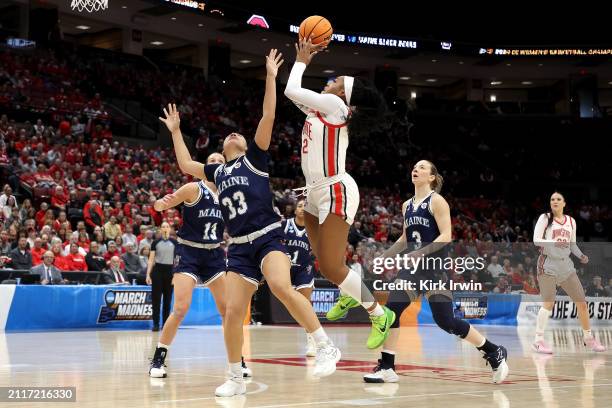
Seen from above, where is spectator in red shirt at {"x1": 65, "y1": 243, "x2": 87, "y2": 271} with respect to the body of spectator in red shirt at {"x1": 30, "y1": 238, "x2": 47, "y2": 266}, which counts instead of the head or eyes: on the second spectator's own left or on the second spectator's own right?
on the second spectator's own left

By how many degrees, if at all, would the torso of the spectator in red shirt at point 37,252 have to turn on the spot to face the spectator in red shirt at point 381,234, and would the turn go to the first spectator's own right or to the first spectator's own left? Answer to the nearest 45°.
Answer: approximately 135° to the first spectator's own left

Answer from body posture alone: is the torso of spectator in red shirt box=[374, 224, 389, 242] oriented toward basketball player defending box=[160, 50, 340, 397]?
yes

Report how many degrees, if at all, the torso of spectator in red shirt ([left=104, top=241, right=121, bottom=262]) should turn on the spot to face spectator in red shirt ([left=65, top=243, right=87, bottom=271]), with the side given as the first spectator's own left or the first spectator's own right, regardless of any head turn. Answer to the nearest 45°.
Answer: approximately 45° to the first spectator's own right

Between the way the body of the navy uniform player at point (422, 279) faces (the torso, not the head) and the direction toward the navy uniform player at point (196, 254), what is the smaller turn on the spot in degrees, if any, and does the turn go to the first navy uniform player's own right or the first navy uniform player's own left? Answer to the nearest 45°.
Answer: approximately 45° to the first navy uniform player's own right
